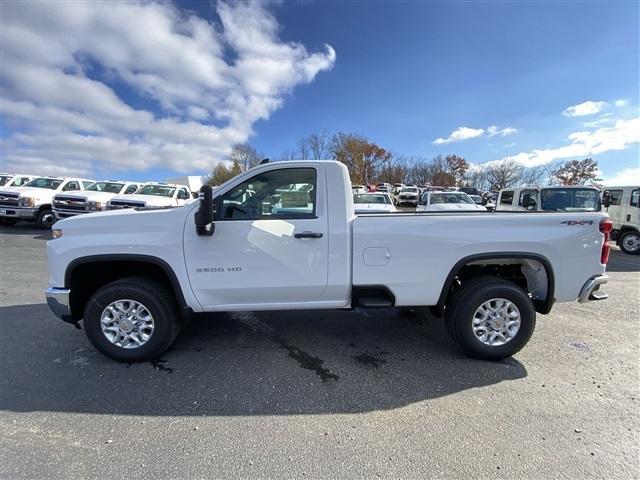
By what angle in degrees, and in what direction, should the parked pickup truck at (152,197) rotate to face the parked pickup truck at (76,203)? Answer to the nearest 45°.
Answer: approximately 45° to its right

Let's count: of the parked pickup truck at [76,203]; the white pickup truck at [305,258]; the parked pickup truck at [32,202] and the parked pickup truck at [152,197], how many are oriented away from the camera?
0

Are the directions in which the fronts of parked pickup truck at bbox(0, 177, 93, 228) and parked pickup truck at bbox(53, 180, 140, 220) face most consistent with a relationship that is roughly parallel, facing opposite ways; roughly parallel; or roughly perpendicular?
roughly parallel

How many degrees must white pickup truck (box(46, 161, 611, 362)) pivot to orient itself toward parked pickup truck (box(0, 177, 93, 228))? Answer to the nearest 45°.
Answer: approximately 45° to its right

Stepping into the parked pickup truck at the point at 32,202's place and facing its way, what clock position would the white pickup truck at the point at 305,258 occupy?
The white pickup truck is roughly at 10 o'clock from the parked pickup truck.

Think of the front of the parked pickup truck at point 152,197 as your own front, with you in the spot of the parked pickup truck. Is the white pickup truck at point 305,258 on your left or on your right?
on your left

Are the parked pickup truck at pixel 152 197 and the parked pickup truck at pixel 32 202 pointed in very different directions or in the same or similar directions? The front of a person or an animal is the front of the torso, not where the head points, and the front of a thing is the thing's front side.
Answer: same or similar directions

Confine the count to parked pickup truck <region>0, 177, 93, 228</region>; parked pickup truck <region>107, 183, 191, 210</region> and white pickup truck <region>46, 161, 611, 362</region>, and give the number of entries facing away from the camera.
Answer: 0

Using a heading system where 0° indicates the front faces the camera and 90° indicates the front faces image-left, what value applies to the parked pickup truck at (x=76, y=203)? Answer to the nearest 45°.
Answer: approximately 45°

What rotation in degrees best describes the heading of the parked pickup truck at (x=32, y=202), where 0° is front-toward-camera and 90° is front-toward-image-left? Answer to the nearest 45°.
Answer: approximately 45°

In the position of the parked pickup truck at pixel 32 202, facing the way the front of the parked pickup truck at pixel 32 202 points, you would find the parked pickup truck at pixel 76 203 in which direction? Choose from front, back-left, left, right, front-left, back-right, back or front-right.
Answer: left

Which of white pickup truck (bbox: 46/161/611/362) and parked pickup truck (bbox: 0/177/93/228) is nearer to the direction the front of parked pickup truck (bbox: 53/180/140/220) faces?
the white pickup truck

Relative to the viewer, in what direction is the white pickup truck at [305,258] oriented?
to the viewer's left

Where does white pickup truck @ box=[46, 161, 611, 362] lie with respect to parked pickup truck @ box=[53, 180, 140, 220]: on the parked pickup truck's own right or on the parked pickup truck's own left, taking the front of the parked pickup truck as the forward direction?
on the parked pickup truck's own left

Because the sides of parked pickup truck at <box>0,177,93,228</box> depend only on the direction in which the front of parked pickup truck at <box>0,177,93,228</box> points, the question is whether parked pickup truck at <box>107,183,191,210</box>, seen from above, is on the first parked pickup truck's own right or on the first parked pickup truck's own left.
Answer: on the first parked pickup truck's own left

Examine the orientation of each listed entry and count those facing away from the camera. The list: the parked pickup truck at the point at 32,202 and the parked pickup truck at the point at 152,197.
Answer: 0

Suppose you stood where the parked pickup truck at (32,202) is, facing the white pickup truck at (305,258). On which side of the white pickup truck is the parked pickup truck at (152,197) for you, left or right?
left

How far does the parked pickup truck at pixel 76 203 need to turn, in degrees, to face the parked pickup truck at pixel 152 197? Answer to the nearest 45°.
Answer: approximately 135° to its left

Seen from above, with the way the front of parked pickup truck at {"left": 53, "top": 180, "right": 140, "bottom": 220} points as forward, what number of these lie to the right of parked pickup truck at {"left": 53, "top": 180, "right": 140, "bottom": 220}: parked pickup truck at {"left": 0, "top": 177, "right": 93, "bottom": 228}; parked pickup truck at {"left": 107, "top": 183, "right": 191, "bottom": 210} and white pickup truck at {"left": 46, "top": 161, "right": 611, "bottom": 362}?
1

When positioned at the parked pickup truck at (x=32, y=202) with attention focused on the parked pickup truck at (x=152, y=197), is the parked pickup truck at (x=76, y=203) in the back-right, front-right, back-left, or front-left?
front-right
